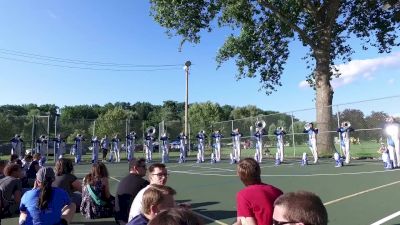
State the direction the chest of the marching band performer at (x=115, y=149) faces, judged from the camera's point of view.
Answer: toward the camera

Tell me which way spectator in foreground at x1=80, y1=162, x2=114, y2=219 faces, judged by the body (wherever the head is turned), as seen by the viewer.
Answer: away from the camera

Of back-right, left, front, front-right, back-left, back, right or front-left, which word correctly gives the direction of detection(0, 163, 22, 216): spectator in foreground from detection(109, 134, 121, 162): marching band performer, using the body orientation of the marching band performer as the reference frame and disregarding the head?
front

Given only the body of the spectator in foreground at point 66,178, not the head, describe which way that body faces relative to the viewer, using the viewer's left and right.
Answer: facing away from the viewer

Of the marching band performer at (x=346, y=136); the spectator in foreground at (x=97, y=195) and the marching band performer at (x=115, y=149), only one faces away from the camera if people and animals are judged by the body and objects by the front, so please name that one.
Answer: the spectator in foreground

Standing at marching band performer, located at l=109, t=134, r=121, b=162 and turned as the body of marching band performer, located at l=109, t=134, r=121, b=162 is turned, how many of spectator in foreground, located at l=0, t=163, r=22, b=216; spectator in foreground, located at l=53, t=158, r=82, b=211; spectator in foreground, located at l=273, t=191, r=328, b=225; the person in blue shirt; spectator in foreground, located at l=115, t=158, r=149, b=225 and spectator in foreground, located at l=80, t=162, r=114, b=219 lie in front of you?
6

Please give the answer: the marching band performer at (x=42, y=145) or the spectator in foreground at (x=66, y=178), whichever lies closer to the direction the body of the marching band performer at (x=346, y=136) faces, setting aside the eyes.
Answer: the spectator in foreground

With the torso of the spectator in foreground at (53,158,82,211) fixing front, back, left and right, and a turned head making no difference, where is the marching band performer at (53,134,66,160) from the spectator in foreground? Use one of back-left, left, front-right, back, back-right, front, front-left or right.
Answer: front

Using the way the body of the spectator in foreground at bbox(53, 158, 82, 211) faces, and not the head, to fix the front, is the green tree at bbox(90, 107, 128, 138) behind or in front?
in front

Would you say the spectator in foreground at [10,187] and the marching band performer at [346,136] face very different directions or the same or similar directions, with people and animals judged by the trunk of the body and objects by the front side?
very different directions

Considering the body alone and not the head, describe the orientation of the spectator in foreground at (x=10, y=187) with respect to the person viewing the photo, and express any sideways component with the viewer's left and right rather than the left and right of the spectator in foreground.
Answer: facing away from the viewer and to the right of the viewer

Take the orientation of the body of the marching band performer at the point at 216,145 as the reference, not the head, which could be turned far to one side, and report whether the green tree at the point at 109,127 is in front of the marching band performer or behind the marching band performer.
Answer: behind

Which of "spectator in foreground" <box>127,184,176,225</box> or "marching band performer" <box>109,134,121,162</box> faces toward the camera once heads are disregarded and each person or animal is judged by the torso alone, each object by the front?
the marching band performer

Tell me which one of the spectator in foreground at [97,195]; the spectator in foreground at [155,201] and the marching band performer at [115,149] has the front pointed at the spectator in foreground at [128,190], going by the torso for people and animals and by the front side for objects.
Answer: the marching band performer

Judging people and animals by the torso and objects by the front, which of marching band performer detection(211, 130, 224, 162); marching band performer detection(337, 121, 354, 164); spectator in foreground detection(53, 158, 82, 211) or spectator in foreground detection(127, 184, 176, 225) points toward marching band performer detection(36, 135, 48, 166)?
spectator in foreground detection(53, 158, 82, 211)
